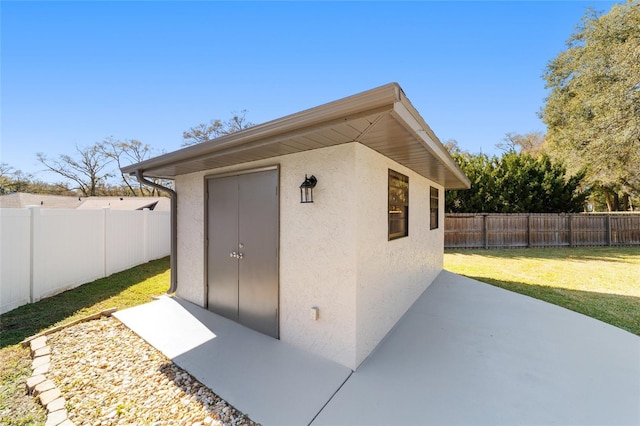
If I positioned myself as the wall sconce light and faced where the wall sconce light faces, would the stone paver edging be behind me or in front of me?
in front

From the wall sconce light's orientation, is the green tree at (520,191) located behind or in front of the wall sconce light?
behind

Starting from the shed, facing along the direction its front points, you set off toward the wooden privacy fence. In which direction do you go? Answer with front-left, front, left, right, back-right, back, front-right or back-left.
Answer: back

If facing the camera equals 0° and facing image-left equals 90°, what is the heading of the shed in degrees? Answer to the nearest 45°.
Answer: approximately 45°

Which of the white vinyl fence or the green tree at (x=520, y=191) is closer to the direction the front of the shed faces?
the white vinyl fence

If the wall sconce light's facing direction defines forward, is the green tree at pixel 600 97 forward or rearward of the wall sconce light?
rearward

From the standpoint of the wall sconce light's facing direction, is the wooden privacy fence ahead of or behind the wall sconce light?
behind

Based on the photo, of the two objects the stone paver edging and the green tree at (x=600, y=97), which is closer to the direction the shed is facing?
the stone paver edging

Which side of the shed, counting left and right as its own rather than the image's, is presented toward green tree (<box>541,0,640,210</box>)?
back

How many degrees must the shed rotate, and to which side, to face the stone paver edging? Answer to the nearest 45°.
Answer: approximately 45° to its right

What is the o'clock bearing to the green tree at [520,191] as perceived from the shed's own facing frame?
The green tree is roughly at 6 o'clock from the shed.

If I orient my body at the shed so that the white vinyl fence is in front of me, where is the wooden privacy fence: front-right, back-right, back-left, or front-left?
back-right

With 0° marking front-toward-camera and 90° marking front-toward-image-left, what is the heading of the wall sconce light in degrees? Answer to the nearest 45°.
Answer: approximately 45°

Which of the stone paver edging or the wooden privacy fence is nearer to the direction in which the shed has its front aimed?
the stone paver edging
